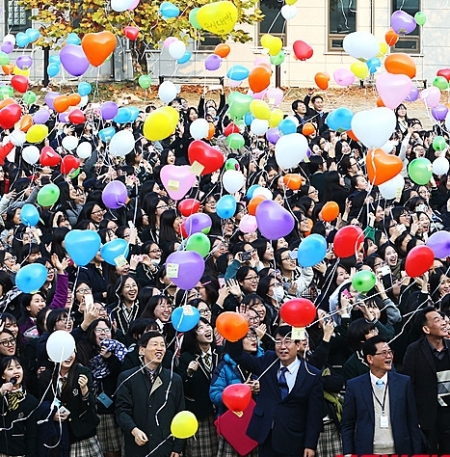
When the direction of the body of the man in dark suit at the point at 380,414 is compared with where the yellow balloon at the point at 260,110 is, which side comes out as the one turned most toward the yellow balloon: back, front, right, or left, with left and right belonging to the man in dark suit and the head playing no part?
back

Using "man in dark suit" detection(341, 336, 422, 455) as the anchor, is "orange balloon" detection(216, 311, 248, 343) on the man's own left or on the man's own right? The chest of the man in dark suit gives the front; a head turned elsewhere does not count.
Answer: on the man's own right

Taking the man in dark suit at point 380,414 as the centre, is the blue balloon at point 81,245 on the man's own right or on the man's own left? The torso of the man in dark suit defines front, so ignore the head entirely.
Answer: on the man's own right

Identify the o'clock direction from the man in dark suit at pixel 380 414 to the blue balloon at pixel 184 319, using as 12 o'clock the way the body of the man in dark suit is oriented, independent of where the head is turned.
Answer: The blue balloon is roughly at 4 o'clock from the man in dark suit.

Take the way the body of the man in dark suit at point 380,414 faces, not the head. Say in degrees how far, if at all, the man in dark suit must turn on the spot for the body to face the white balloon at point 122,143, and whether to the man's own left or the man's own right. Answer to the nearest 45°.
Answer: approximately 135° to the man's own right

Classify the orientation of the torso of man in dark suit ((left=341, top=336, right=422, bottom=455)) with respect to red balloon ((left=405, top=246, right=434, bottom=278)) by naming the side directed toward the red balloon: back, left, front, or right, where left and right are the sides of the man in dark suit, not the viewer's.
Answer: back

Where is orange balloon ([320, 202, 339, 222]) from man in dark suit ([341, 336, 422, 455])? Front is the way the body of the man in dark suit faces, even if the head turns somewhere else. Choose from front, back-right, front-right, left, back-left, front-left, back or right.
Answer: back

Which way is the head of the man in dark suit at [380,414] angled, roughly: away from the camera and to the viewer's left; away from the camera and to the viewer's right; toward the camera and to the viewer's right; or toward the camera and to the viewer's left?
toward the camera and to the viewer's right

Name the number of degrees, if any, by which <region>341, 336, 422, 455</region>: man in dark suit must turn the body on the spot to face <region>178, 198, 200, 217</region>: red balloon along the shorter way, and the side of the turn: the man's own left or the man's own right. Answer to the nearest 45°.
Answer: approximately 135° to the man's own right

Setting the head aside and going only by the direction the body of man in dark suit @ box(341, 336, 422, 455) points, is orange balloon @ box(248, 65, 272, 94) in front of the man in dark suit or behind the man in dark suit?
behind

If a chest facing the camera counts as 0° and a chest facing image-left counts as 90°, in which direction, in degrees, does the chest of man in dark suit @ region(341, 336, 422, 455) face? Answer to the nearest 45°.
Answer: approximately 0°

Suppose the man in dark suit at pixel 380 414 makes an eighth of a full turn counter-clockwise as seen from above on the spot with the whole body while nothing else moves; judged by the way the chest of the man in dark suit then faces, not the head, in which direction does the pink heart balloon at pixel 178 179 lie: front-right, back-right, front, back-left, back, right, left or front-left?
back

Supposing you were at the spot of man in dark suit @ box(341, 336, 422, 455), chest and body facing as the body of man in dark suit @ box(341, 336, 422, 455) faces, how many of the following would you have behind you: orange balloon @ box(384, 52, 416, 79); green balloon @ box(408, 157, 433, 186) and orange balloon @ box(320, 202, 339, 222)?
3

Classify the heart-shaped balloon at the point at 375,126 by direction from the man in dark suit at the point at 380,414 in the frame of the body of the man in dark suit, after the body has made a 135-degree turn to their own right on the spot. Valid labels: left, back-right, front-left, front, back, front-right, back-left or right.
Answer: front-right

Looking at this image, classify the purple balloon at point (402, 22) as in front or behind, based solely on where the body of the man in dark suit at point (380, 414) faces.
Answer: behind

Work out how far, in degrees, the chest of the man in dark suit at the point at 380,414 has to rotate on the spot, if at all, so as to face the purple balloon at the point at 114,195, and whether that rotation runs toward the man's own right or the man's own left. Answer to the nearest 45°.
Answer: approximately 135° to the man's own right
